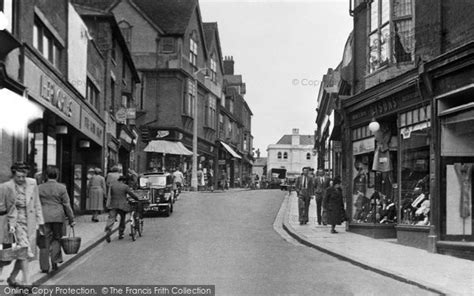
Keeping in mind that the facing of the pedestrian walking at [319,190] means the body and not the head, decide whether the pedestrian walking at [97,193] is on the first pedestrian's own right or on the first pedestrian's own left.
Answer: on the first pedestrian's own right

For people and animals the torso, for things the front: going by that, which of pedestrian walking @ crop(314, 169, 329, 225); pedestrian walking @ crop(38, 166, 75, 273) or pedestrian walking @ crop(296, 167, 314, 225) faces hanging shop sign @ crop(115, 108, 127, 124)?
pedestrian walking @ crop(38, 166, 75, 273)

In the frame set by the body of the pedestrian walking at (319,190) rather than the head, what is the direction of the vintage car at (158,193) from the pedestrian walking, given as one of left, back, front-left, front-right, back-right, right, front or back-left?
right

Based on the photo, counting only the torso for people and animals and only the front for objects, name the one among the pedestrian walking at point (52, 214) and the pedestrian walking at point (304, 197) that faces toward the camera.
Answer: the pedestrian walking at point (304, 197)

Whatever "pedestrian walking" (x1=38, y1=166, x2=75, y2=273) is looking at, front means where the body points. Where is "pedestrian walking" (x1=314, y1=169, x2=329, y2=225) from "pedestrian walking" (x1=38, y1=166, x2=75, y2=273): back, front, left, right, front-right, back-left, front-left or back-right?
front-right

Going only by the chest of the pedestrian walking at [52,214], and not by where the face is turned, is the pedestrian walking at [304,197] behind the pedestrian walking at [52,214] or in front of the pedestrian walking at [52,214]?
in front

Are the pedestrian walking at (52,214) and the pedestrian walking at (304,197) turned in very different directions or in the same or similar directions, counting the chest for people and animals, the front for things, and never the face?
very different directions

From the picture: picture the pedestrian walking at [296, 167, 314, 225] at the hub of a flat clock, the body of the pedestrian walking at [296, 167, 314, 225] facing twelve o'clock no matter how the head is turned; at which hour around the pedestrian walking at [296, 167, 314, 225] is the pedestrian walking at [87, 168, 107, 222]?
the pedestrian walking at [87, 168, 107, 222] is roughly at 3 o'clock from the pedestrian walking at [296, 167, 314, 225].

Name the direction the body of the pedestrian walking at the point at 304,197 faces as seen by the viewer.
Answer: toward the camera

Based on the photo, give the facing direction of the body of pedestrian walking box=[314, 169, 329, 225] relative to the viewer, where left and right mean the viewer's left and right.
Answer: facing the viewer

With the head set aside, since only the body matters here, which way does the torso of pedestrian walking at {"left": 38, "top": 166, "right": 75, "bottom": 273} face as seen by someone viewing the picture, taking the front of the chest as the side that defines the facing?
away from the camera

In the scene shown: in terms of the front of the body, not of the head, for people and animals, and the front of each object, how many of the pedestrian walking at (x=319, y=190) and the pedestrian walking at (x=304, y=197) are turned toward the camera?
2

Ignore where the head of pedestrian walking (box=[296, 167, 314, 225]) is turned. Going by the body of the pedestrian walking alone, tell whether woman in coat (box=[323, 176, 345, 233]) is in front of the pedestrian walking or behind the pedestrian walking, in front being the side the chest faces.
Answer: in front

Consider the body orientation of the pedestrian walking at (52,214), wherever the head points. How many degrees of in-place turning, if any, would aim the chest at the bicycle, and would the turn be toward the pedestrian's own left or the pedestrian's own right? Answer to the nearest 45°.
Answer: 0° — they already face it

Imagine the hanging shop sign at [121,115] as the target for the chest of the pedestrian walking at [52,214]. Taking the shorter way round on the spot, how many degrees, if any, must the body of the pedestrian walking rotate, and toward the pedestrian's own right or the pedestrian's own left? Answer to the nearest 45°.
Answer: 0° — they already face it
